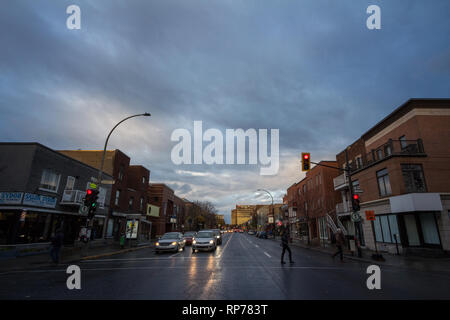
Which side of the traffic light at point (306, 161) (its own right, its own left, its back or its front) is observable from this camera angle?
front

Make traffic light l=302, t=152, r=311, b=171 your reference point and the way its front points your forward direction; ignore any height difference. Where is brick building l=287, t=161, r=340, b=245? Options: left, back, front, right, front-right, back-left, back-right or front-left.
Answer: back

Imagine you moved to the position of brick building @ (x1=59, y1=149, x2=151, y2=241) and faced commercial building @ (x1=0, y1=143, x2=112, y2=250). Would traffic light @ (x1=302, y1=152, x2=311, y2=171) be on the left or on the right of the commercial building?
left

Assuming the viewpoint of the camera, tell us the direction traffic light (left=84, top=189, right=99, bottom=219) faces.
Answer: facing the viewer

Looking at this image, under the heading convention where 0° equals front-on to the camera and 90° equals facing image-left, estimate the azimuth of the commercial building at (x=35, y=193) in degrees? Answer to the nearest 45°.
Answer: approximately 315°

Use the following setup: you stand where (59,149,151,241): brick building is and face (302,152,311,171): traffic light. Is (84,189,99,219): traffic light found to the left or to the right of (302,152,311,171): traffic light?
right

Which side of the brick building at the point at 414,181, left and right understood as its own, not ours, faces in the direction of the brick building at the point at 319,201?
right

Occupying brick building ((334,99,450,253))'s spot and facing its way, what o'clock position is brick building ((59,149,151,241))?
brick building ((59,149,151,241)) is roughly at 1 o'clock from brick building ((334,99,450,253)).

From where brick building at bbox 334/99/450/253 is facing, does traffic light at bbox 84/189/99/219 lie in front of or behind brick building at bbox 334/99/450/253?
in front

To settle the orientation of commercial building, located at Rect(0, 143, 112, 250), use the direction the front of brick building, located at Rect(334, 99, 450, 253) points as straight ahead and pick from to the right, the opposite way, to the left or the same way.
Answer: the opposite way

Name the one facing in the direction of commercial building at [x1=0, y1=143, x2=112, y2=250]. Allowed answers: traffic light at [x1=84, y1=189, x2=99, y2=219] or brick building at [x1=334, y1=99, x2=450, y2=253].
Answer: the brick building

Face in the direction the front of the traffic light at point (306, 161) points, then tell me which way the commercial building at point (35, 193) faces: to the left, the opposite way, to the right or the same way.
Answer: to the left

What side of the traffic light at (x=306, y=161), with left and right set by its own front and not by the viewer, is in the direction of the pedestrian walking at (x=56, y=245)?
right

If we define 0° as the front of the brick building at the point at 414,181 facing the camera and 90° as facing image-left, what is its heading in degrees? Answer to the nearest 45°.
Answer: approximately 45°

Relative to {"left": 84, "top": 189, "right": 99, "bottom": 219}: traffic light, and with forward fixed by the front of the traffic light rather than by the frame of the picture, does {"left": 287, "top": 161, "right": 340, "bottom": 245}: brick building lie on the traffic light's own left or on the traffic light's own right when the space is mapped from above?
on the traffic light's own left

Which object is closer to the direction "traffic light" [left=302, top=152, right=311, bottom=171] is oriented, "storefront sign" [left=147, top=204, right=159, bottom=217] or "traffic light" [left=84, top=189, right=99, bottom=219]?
the traffic light

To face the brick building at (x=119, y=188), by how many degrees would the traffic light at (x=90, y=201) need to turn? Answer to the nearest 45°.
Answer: approximately 180°

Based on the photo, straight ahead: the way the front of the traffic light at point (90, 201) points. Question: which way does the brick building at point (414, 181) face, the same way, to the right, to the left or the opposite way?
to the right

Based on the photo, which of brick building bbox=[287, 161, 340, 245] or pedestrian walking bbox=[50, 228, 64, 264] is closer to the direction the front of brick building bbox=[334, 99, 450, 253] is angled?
the pedestrian walking

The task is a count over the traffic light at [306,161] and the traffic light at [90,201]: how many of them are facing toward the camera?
2
